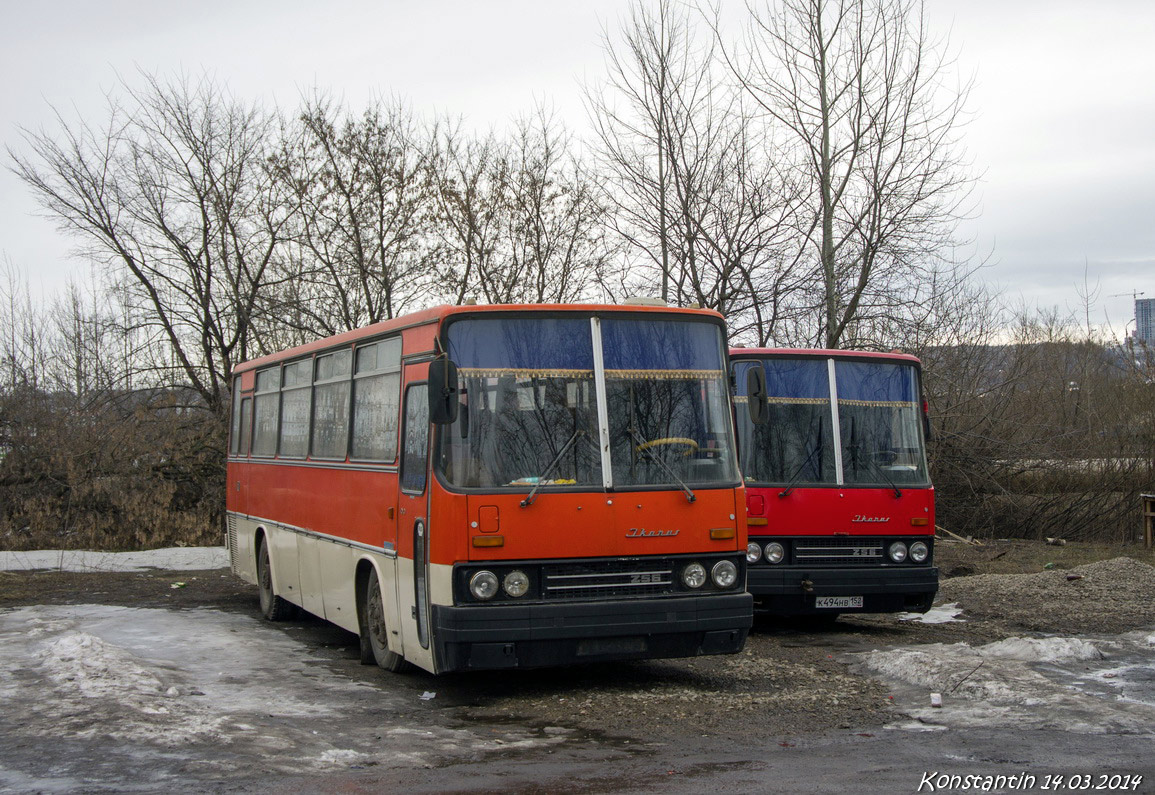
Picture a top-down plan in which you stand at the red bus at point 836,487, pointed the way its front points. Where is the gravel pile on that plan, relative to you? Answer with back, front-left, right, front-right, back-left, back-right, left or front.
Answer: front-left

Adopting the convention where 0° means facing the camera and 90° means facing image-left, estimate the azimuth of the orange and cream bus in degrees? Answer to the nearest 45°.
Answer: approximately 315°

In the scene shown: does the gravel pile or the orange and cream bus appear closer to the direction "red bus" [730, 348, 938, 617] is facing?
the orange and cream bus

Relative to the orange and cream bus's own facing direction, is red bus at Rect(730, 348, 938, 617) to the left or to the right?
on its left

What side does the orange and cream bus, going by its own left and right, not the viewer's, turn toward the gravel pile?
left

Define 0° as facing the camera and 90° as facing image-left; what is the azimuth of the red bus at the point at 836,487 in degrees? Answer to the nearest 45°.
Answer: approximately 0°

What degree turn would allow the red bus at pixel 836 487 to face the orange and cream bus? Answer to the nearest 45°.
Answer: approximately 45° to its right

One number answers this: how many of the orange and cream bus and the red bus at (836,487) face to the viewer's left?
0
